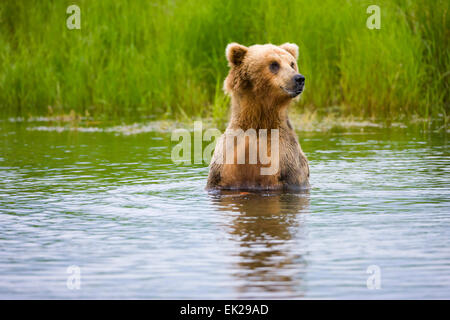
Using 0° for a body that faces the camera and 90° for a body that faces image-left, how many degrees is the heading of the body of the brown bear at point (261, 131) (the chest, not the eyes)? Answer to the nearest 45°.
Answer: approximately 0°
